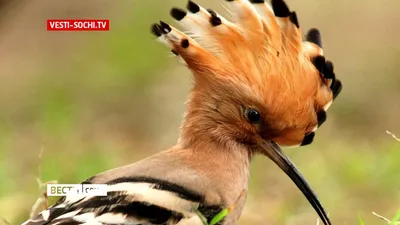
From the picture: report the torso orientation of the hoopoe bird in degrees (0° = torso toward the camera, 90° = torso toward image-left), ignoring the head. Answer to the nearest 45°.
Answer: approximately 270°
